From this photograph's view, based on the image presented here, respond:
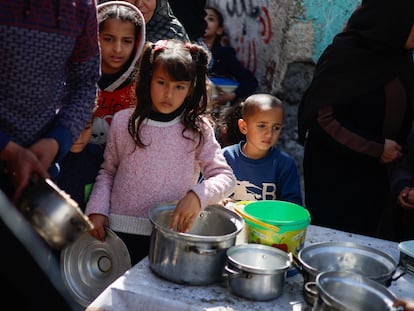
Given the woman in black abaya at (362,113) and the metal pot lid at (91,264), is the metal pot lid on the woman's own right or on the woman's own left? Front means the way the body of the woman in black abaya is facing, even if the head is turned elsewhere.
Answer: on the woman's own right
